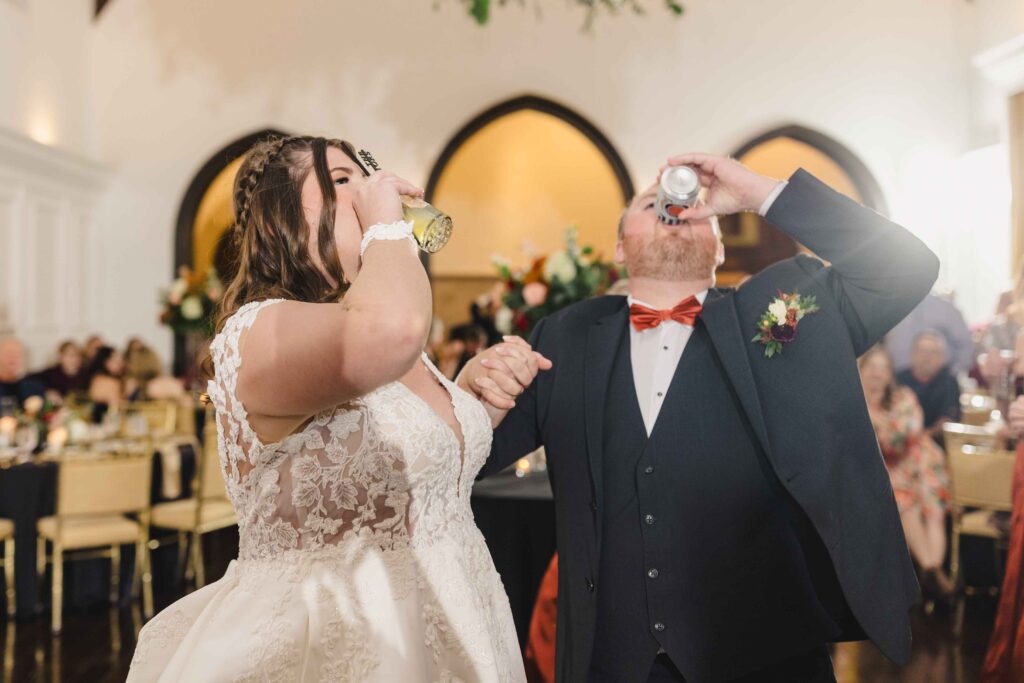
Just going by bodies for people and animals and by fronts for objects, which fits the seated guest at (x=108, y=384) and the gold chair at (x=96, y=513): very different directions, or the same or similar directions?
very different directions

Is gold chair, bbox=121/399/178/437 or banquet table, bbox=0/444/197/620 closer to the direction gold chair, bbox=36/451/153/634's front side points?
the banquet table

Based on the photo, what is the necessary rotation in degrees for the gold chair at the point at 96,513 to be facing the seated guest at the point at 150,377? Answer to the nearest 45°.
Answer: approximately 45° to its right

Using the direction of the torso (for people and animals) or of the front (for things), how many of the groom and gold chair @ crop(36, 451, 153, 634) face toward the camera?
1

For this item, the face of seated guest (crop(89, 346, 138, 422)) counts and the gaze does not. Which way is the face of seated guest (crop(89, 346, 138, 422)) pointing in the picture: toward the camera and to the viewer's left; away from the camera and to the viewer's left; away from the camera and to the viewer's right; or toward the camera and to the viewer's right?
toward the camera and to the viewer's right

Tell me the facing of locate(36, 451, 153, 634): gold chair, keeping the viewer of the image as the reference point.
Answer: facing away from the viewer and to the left of the viewer

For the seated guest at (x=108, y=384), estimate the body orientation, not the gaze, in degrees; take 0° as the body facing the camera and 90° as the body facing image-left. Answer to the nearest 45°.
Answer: approximately 315°

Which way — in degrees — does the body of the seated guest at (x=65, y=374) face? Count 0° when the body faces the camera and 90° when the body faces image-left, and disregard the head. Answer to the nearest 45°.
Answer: approximately 315°
